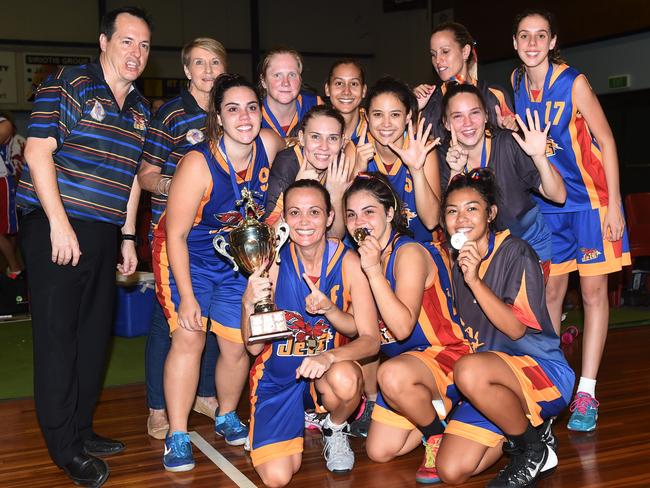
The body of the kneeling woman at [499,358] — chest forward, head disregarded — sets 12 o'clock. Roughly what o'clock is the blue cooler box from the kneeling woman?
The blue cooler box is roughly at 3 o'clock from the kneeling woman.

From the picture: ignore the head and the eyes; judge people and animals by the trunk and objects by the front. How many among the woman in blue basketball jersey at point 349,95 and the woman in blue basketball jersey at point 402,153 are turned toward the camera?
2

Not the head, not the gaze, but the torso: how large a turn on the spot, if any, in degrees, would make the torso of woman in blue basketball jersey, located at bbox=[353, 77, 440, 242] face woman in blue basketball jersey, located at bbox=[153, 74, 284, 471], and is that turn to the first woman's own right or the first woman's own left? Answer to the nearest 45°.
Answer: approximately 90° to the first woman's own right

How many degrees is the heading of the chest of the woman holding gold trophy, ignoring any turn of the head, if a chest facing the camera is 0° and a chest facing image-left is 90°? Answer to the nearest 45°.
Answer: approximately 0°
